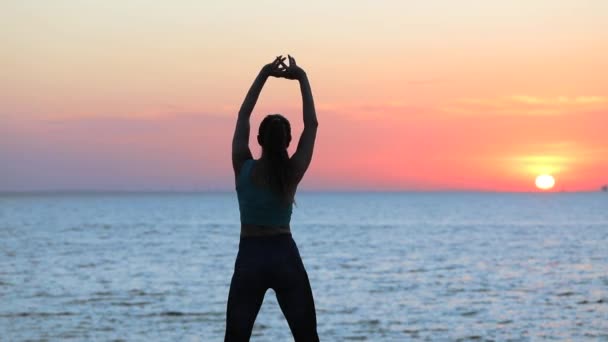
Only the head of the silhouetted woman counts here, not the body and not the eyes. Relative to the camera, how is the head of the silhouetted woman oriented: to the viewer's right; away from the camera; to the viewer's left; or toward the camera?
away from the camera

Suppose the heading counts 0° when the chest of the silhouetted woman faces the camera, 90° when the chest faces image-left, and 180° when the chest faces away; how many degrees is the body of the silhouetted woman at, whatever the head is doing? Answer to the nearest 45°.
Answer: approximately 180°
